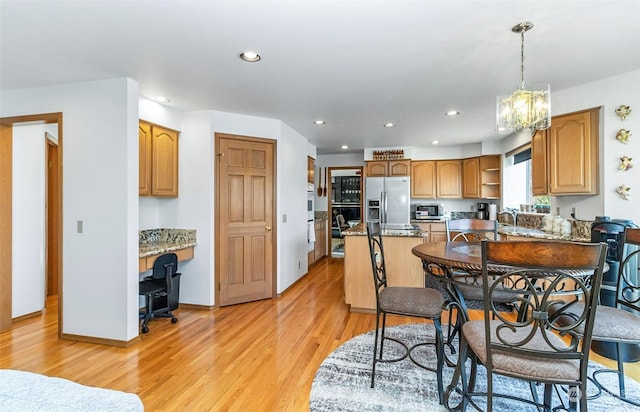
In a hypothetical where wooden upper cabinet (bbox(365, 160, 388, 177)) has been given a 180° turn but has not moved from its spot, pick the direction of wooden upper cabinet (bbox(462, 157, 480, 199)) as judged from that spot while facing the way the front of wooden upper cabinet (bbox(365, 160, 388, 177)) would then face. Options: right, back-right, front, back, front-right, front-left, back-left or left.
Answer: right

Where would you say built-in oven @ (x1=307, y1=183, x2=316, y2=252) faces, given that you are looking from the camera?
facing to the right of the viewer

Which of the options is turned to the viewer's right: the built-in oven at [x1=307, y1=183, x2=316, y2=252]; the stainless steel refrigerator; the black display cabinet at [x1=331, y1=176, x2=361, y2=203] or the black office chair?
the built-in oven

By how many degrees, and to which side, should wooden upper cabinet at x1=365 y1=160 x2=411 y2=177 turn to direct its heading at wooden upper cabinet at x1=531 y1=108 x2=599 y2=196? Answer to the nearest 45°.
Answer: approximately 45° to its left

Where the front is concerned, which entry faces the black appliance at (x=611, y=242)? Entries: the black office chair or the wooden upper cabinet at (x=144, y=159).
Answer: the wooden upper cabinet

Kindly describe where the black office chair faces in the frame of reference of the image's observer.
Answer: facing away from the viewer and to the left of the viewer

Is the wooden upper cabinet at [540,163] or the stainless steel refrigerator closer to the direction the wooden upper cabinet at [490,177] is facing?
the wooden upper cabinet

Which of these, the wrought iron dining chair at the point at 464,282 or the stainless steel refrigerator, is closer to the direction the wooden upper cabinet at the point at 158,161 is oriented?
the wrought iron dining chair

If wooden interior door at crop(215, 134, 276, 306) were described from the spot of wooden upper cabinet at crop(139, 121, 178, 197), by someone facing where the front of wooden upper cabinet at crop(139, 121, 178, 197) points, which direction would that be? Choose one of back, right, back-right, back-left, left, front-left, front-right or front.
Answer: front-left

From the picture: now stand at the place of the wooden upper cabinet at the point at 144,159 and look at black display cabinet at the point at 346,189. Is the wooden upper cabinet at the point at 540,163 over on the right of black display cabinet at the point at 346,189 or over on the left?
right

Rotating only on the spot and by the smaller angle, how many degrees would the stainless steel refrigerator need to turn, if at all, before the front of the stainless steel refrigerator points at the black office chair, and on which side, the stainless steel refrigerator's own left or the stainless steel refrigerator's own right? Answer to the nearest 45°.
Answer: approximately 45° to the stainless steel refrigerator's own right
